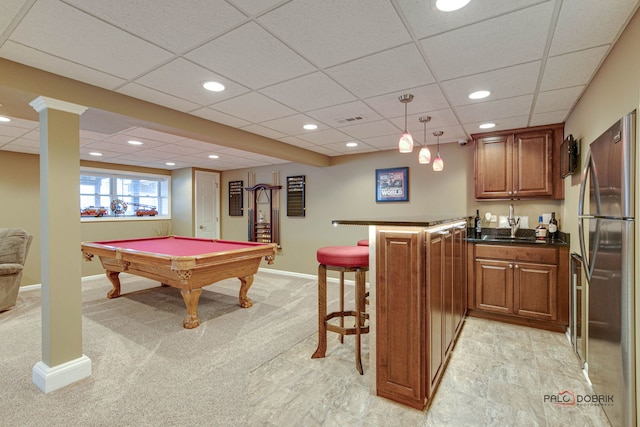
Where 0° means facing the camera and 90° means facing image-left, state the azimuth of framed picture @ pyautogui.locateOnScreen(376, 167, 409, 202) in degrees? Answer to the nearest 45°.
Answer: approximately 0°

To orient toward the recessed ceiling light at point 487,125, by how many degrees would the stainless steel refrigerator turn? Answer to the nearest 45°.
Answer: approximately 45° to its right

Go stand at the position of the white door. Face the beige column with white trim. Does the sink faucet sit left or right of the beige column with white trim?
left

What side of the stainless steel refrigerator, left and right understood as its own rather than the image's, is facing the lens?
left

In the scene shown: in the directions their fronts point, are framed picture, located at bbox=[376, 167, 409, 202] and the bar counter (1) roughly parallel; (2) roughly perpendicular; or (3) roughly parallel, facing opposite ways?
roughly perpendicular

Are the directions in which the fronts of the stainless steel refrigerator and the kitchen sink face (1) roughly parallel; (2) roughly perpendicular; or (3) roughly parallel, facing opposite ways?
roughly perpendicular

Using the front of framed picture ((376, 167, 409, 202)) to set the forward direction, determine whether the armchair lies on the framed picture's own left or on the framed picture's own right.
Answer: on the framed picture's own right
